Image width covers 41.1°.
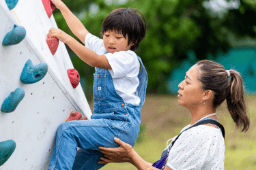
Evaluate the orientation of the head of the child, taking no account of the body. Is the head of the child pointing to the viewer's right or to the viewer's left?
to the viewer's left

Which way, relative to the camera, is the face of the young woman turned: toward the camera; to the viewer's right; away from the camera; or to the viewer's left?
to the viewer's left

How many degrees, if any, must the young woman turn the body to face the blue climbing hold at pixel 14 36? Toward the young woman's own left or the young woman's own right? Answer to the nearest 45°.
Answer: approximately 45° to the young woman's own left

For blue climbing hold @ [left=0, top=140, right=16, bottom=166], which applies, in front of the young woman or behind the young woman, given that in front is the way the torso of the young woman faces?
in front

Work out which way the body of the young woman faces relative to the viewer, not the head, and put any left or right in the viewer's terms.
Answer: facing to the left of the viewer

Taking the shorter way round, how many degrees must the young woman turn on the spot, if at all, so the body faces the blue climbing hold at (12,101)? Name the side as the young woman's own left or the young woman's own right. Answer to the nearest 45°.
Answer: approximately 45° to the young woman's own left
